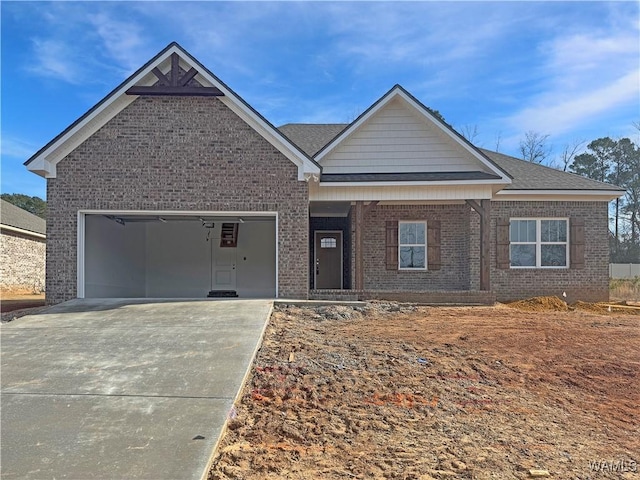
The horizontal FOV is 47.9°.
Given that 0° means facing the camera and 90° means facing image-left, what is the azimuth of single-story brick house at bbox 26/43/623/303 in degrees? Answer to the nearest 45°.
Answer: approximately 0°

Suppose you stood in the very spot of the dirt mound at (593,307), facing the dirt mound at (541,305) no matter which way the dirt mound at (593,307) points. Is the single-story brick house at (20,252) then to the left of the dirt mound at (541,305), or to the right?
right

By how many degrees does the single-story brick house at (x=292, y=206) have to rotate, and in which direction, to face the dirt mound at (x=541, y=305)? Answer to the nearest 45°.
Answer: approximately 90° to its left

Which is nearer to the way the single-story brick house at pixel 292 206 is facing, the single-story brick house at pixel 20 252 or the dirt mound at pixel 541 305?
the dirt mound

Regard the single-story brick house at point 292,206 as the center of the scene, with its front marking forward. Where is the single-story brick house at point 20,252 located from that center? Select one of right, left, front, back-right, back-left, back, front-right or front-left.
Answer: back-right

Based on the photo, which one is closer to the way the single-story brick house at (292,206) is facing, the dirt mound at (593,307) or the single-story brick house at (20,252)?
the dirt mound

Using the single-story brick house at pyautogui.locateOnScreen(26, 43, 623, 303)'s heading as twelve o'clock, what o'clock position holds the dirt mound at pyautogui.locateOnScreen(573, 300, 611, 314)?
The dirt mound is roughly at 9 o'clock from the single-story brick house.
